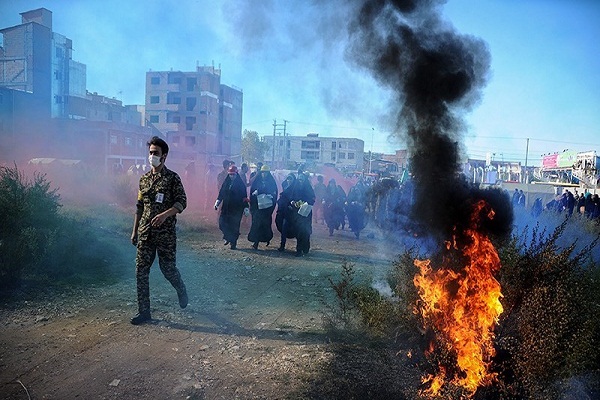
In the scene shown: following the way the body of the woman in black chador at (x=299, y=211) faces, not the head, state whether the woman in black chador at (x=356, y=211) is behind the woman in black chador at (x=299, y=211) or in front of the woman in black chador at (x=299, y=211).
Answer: behind

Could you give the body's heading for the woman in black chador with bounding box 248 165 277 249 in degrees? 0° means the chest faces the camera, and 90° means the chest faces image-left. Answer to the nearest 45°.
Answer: approximately 0°

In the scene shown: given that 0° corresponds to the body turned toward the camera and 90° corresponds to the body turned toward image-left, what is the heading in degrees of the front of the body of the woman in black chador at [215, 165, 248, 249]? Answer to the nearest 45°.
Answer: approximately 0°

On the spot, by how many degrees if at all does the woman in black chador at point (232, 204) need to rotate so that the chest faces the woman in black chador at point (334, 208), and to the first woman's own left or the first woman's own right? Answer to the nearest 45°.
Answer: approximately 135° to the first woman's own left

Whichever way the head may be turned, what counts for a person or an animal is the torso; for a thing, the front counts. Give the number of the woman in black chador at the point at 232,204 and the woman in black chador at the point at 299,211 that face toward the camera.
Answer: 2

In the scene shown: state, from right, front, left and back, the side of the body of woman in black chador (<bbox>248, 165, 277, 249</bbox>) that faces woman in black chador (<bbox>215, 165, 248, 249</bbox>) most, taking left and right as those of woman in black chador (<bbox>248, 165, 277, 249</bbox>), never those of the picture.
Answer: right

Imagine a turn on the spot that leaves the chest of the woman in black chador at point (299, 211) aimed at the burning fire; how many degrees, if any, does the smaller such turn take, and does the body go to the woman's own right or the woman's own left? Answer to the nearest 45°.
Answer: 0° — they already face it
